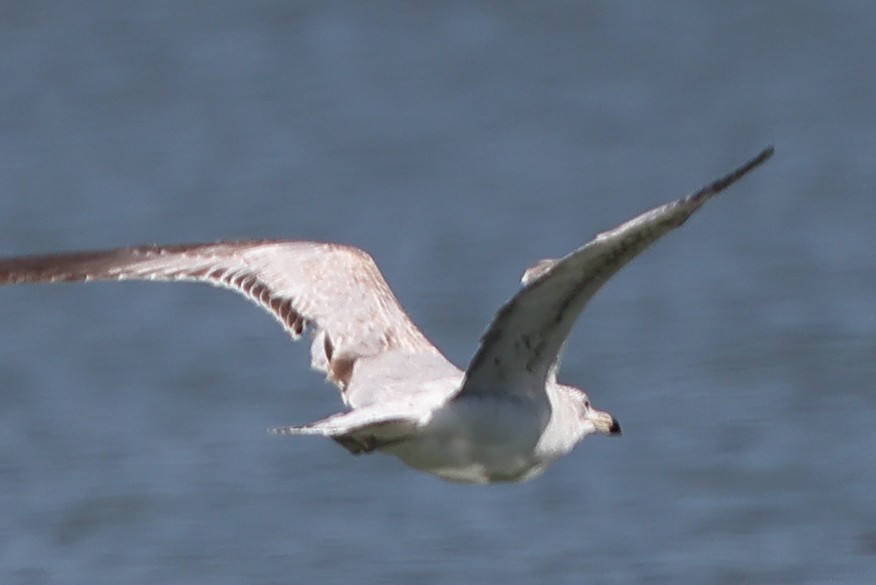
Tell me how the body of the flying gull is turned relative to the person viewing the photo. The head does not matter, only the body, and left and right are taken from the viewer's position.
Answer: facing away from the viewer and to the right of the viewer
